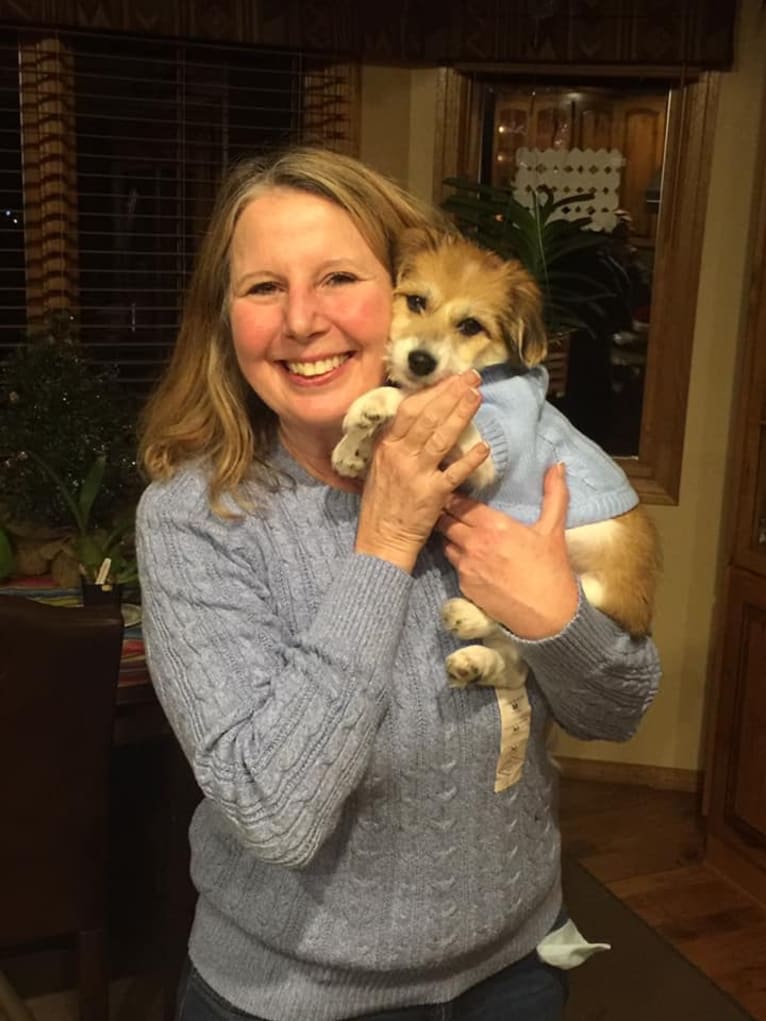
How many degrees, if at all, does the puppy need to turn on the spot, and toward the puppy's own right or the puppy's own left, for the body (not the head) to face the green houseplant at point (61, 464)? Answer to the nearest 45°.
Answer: approximately 90° to the puppy's own right

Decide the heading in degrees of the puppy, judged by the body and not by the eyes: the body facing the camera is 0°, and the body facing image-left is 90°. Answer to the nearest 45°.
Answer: approximately 45°

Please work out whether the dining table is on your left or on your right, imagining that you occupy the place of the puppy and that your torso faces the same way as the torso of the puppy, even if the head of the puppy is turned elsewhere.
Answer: on your right

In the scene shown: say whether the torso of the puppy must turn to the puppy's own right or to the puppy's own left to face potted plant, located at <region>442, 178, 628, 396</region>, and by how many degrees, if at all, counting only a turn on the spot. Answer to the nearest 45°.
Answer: approximately 135° to the puppy's own right

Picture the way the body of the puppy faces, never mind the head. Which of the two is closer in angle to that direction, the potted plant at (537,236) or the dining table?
the dining table

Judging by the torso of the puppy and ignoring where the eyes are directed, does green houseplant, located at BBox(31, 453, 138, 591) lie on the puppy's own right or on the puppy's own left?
on the puppy's own right
